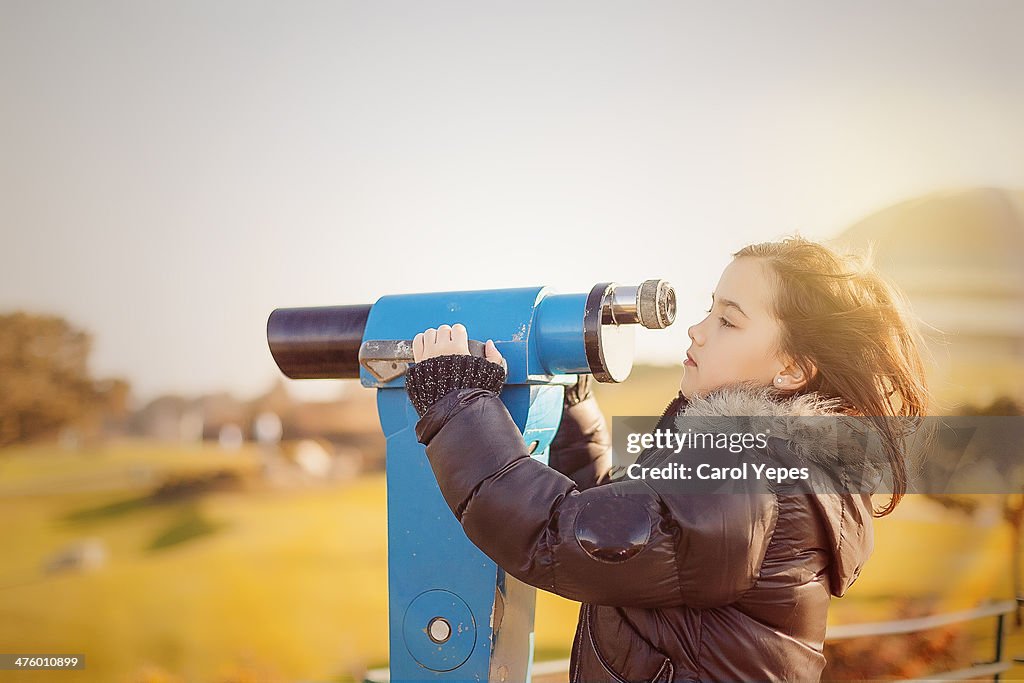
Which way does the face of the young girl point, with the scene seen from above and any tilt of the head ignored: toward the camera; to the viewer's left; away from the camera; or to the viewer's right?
to the viewer's left

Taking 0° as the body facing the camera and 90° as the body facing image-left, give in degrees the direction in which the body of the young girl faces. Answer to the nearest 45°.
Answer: approximately 90°

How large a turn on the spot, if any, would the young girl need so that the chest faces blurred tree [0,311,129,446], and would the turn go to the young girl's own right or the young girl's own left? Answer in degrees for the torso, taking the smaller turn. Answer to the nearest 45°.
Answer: approximately 45° to the young girl's own right
